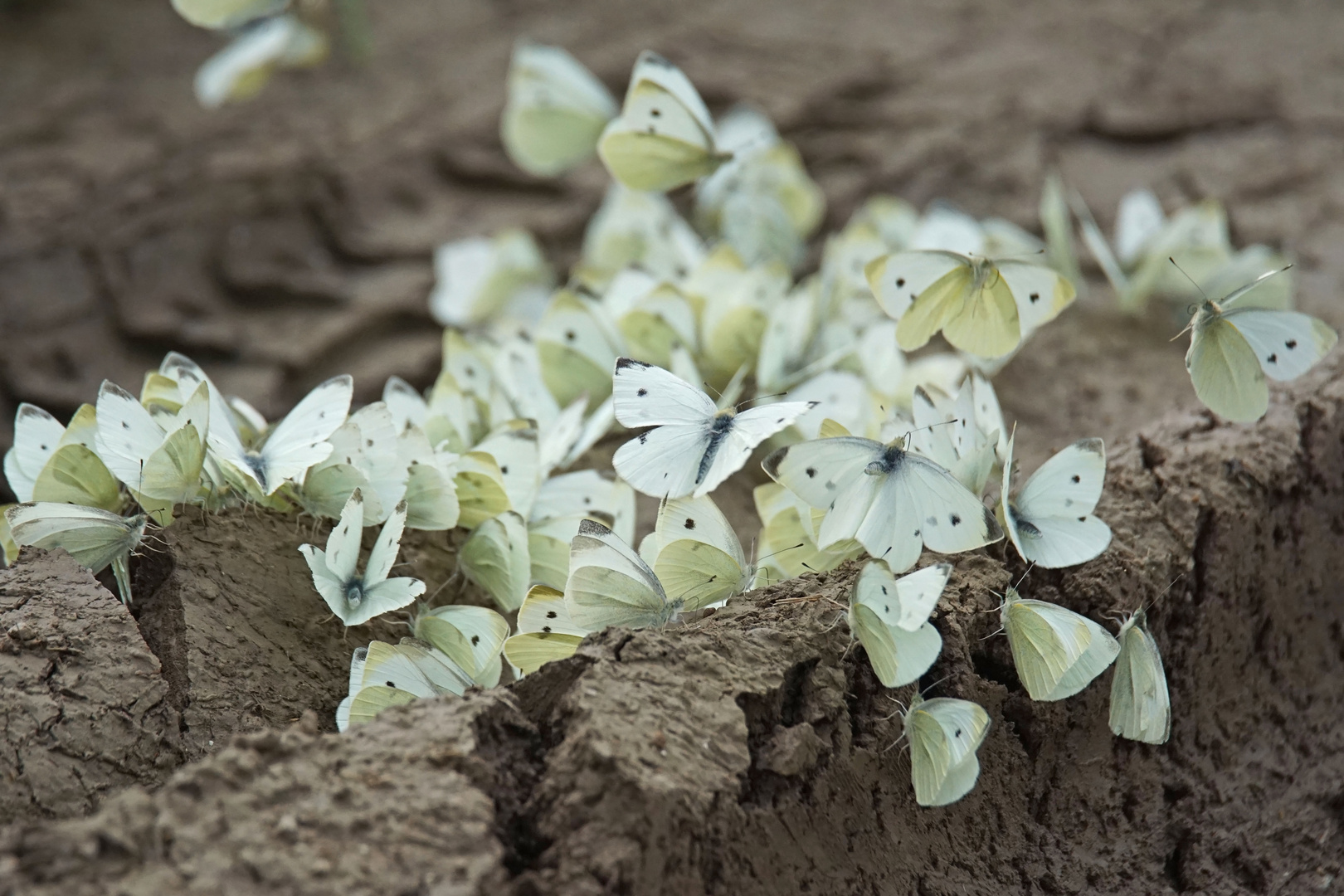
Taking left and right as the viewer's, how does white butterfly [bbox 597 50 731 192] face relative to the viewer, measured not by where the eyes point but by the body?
facing to the right of the viewer

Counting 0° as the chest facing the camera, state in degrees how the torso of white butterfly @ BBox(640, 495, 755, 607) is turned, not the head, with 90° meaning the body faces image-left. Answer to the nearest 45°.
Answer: approximately 270°

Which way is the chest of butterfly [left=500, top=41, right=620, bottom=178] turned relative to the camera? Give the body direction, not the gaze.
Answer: to the viewer's right
